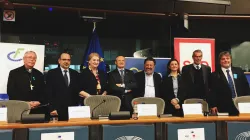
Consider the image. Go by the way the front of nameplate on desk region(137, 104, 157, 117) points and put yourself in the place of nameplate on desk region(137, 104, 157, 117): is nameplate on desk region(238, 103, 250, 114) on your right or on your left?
on your left

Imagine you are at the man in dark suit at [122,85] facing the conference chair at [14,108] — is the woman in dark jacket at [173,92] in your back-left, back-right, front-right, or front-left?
back-left

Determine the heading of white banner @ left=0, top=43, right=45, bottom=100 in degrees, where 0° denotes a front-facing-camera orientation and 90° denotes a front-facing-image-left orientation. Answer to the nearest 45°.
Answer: approximately 0°
